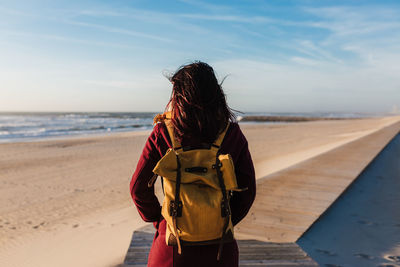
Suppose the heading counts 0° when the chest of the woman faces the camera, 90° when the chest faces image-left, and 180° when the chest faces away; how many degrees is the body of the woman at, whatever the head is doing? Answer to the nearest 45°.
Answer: approximately 180°
